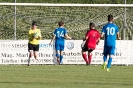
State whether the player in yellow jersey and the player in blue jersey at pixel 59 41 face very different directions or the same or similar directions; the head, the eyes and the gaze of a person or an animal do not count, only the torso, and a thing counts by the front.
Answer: very different directions

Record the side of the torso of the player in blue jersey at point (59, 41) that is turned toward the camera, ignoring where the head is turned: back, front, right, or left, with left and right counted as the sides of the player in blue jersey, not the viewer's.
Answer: back

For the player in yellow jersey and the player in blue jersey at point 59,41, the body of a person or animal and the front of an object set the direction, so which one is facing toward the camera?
the player in yellow jersey

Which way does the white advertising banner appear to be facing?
toward the camera

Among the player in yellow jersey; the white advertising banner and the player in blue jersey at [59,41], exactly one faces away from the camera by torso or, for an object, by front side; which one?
the player in blue jersey

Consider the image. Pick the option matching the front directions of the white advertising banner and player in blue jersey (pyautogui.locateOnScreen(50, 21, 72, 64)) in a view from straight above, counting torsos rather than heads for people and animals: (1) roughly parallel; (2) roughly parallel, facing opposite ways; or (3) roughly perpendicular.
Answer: roughly parallel, facing opposite ways

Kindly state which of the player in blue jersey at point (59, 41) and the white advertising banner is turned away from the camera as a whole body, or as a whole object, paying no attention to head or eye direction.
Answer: the player in blue jersey

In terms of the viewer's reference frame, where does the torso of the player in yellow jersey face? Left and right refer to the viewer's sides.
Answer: facing the viewer

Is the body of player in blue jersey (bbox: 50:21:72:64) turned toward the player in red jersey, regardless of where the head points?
no

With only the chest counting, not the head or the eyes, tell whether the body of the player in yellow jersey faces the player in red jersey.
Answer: no

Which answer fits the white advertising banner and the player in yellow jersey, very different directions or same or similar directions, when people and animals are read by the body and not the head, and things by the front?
same or similar directions

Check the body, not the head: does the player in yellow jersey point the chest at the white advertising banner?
no

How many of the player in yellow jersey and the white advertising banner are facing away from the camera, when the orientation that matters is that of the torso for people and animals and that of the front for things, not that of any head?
0
